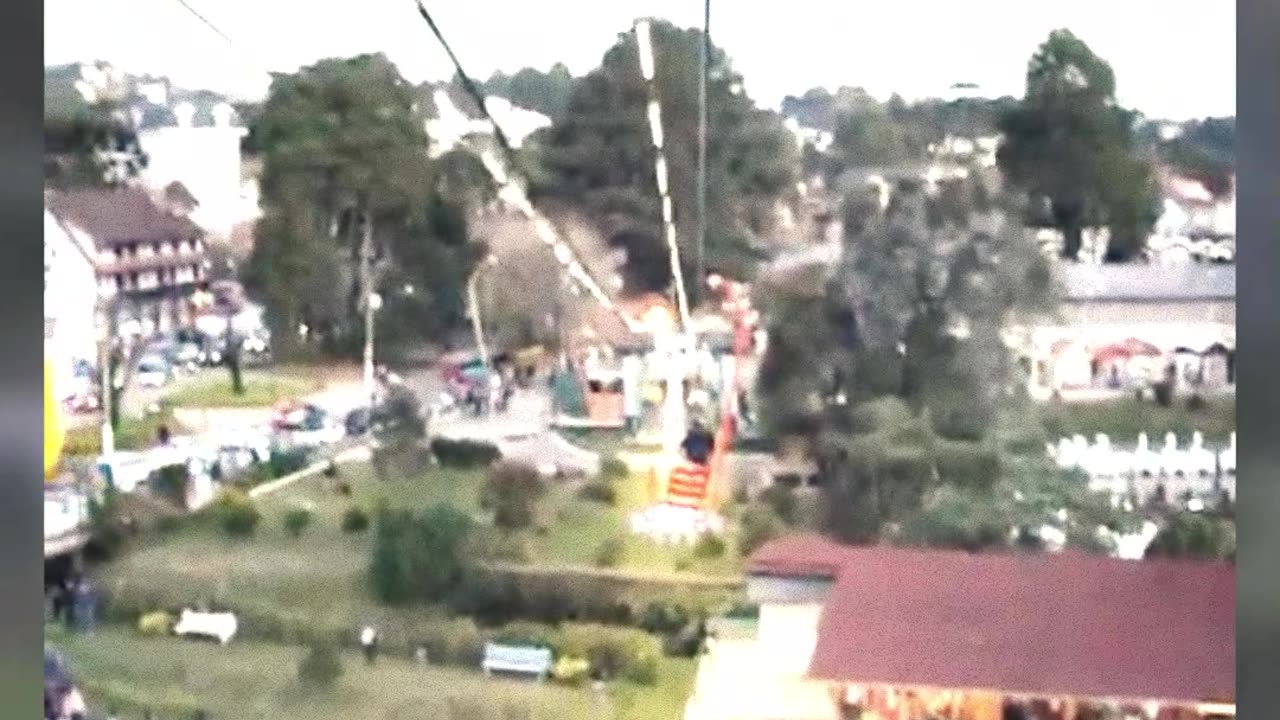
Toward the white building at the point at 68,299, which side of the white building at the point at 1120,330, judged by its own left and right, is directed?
right

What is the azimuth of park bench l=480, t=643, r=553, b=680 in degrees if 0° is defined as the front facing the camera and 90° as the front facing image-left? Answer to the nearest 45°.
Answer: approximately 0°

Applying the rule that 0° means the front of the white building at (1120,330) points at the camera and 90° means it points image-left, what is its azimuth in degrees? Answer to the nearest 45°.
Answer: approximately 0°

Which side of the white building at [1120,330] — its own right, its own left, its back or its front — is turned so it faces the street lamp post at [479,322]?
right

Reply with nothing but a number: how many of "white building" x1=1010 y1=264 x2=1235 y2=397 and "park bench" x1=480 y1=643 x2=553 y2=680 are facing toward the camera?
2
